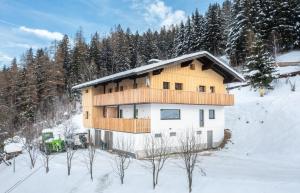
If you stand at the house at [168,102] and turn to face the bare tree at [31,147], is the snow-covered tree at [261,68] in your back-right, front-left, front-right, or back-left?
back-right

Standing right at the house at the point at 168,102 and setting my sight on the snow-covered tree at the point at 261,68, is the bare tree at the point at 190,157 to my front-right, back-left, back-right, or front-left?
back-right

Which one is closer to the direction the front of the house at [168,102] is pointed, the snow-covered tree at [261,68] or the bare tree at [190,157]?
the bare tree

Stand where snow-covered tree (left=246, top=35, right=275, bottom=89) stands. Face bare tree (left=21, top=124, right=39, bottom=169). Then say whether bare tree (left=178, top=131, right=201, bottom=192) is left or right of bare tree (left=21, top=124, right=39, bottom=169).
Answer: left

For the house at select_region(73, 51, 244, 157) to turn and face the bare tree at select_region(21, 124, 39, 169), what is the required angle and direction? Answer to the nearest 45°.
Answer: approximately 135° to its right

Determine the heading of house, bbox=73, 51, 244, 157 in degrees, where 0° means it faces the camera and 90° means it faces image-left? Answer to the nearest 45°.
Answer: approximately 315°

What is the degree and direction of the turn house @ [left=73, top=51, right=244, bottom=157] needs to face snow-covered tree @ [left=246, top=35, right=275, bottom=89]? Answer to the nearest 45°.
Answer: approximately 90° to its left

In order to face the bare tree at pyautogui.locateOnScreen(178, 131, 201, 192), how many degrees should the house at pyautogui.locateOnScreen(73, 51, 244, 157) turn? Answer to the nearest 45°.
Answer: approximately 45° to its right
